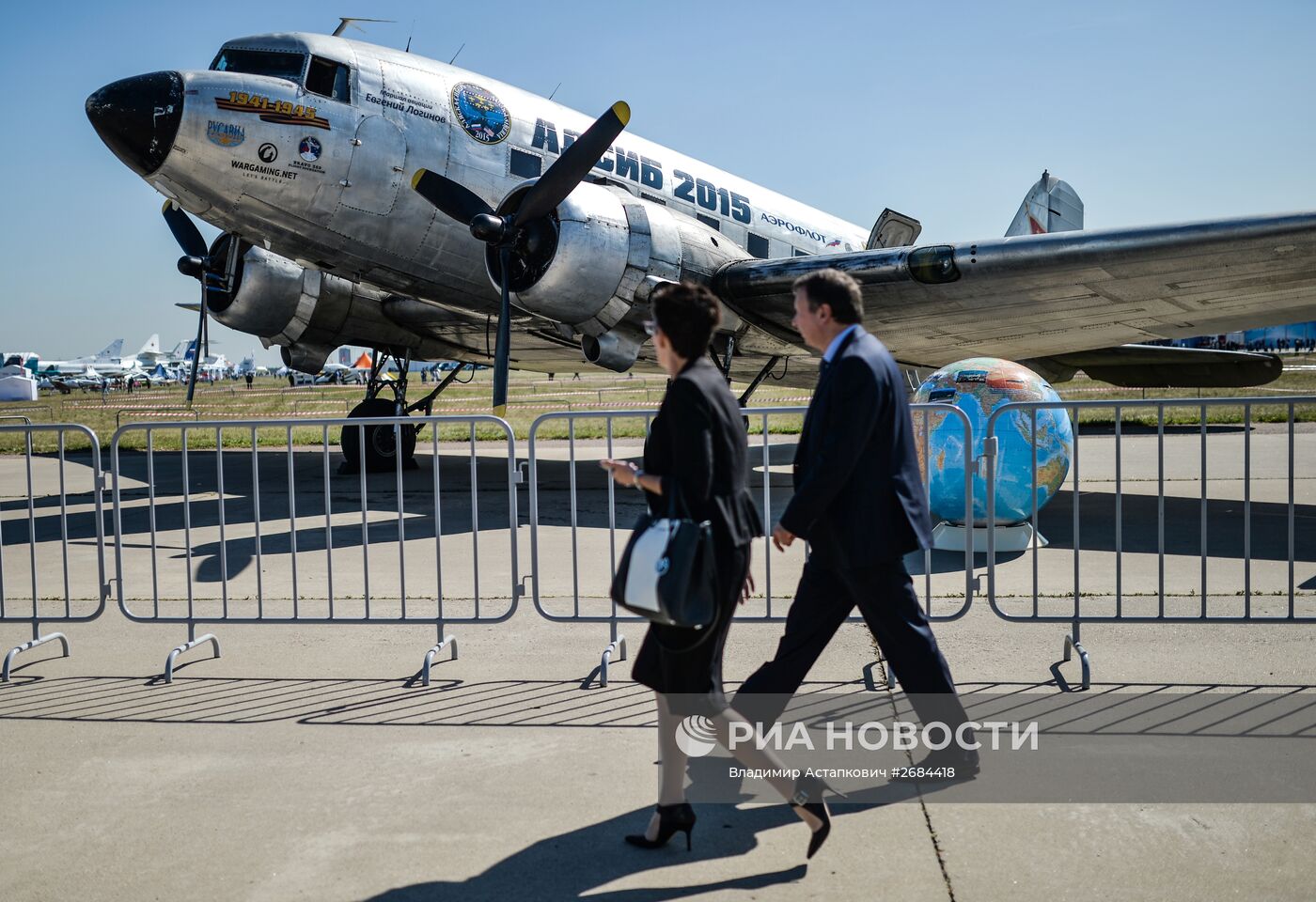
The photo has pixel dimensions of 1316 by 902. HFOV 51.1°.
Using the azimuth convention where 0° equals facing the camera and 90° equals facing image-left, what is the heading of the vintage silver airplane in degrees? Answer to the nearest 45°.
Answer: approximately 45°

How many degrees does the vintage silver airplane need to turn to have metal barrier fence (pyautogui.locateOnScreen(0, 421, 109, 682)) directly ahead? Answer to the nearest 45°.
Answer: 0° — it already faces it
